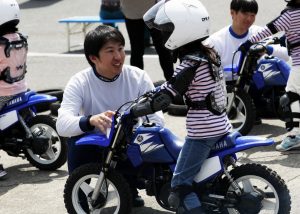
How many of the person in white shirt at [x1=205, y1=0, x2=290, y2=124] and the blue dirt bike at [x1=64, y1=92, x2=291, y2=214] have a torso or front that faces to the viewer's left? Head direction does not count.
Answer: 1

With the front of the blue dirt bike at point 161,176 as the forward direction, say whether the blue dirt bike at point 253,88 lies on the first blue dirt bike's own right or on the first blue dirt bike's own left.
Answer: on the first blue dirt bike's own right

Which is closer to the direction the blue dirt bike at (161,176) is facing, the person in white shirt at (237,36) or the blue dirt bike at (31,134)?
the blue dirt bike

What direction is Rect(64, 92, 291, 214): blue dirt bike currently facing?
to the viewer's left

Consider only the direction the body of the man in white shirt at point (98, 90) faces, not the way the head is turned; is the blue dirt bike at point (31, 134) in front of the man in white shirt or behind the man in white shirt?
behind

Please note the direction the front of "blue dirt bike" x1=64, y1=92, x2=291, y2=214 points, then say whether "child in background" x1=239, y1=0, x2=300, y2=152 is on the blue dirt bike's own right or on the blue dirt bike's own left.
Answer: on the blue dirt bike's own right

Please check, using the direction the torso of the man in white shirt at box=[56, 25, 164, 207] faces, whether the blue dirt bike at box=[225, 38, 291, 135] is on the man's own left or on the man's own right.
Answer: on the man's own left

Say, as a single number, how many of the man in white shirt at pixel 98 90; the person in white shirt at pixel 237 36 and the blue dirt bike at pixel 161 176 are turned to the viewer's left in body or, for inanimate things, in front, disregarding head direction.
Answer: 1

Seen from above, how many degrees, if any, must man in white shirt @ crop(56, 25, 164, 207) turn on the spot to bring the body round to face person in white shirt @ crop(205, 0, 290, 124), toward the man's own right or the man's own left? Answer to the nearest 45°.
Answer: approximately 90° to the man's own left
